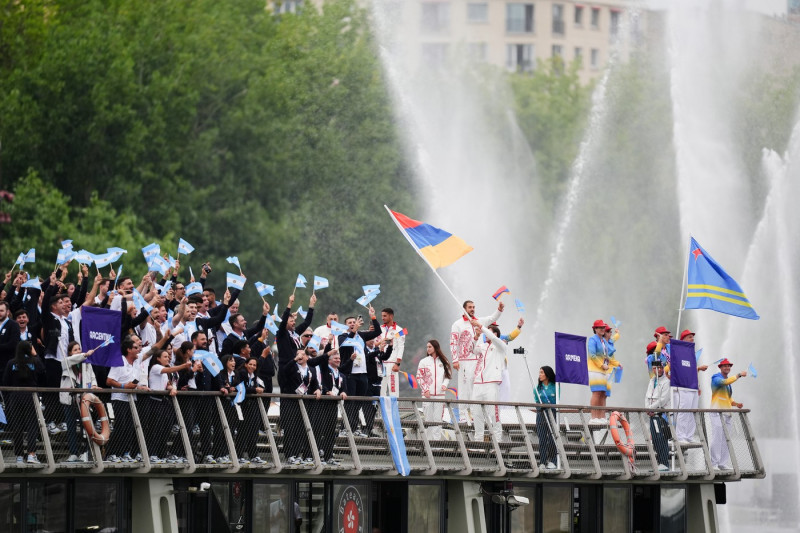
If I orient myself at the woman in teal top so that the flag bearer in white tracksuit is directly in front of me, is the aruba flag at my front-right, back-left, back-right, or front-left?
back-right

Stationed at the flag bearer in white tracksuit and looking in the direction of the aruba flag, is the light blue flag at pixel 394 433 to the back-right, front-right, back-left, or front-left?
back-right

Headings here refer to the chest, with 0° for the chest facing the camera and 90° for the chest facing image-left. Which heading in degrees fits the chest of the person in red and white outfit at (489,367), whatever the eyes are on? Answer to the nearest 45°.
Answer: approximately 45°

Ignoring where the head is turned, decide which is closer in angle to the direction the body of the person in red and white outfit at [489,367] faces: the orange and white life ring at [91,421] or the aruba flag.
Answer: the orange and white life ring

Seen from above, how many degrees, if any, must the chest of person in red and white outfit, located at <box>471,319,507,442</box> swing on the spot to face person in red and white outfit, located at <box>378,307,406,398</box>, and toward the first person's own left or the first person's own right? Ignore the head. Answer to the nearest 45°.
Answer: approximately 90° to the first person's own right

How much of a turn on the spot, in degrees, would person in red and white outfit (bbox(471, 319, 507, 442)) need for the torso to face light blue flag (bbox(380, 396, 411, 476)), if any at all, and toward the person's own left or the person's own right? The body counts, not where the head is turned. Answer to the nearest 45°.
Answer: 0° — they already face it

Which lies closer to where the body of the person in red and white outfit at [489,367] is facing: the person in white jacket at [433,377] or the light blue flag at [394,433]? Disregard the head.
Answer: the light blue flag

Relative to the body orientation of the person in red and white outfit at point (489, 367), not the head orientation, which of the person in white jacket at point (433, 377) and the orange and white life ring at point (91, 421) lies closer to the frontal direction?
the orange and white life ring
